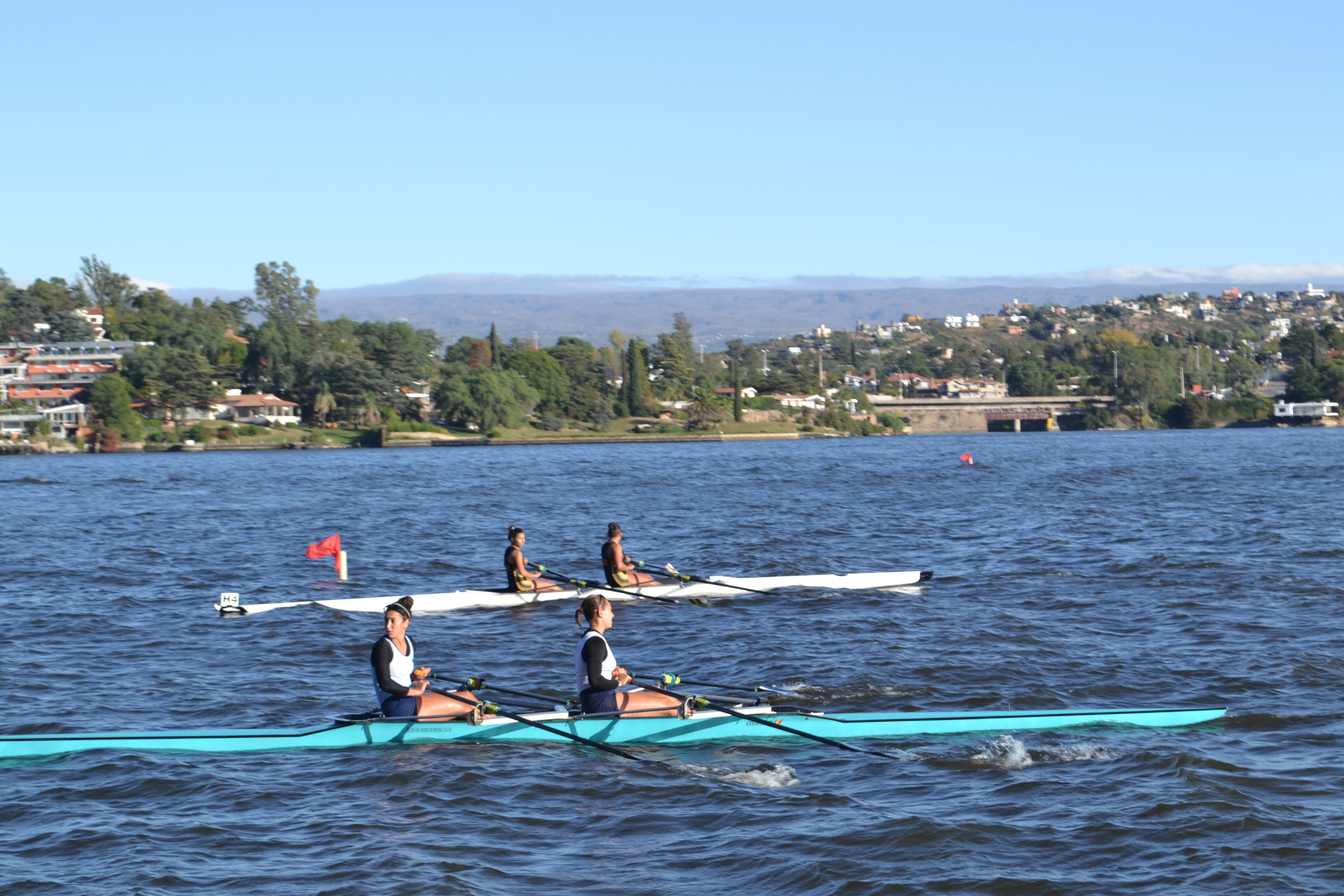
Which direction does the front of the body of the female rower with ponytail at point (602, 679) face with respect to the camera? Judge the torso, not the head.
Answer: to the viewer's right

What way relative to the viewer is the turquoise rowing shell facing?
to the viewer's left

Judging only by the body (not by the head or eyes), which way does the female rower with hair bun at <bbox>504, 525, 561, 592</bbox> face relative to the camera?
to the viewer's right

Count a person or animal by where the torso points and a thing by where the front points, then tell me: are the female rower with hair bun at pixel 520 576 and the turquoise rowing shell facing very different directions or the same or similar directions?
very different directions

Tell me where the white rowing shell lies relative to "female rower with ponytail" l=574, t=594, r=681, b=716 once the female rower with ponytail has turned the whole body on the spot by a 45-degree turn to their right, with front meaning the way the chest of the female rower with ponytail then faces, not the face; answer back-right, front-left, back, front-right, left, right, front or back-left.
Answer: back-left

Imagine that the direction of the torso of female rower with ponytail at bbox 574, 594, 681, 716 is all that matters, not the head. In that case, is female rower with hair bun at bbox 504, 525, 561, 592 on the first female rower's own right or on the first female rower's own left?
on the first female rower's own left

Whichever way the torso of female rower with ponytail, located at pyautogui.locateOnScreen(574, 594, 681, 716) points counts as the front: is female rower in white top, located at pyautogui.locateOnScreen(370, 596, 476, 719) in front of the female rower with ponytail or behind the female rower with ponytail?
behind

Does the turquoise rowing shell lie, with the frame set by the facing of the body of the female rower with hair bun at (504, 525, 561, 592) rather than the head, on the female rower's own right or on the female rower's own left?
on the female rower's own right
